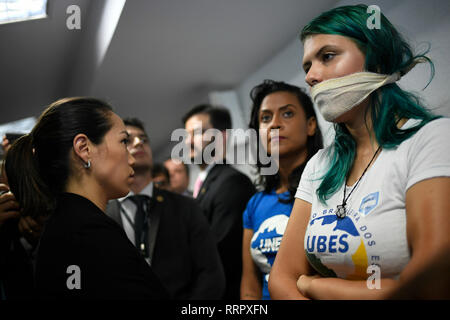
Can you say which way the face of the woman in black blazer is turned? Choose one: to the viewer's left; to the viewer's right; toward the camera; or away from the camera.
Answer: to the viewer's right

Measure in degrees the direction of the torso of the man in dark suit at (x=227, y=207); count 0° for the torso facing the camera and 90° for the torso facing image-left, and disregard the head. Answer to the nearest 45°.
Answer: approximately 45°

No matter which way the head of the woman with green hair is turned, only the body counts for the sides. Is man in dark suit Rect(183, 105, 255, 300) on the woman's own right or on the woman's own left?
on the woman's own right

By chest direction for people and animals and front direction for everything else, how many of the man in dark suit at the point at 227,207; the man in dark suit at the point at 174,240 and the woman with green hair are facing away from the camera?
0

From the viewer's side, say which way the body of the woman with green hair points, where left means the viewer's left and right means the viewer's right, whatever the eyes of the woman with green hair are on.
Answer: facing the viewer and to the left of the viewer

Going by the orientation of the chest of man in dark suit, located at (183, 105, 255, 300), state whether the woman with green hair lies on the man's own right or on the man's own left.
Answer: on the man's own left

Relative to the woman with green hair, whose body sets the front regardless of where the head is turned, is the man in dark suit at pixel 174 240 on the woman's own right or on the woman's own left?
on the woman's own right

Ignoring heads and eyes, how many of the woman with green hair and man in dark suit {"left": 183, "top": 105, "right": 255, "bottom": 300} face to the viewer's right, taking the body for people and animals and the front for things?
0

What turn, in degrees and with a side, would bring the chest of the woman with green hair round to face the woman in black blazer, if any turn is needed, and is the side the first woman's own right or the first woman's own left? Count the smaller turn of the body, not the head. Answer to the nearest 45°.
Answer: approximately 45° to the first woman's own right
